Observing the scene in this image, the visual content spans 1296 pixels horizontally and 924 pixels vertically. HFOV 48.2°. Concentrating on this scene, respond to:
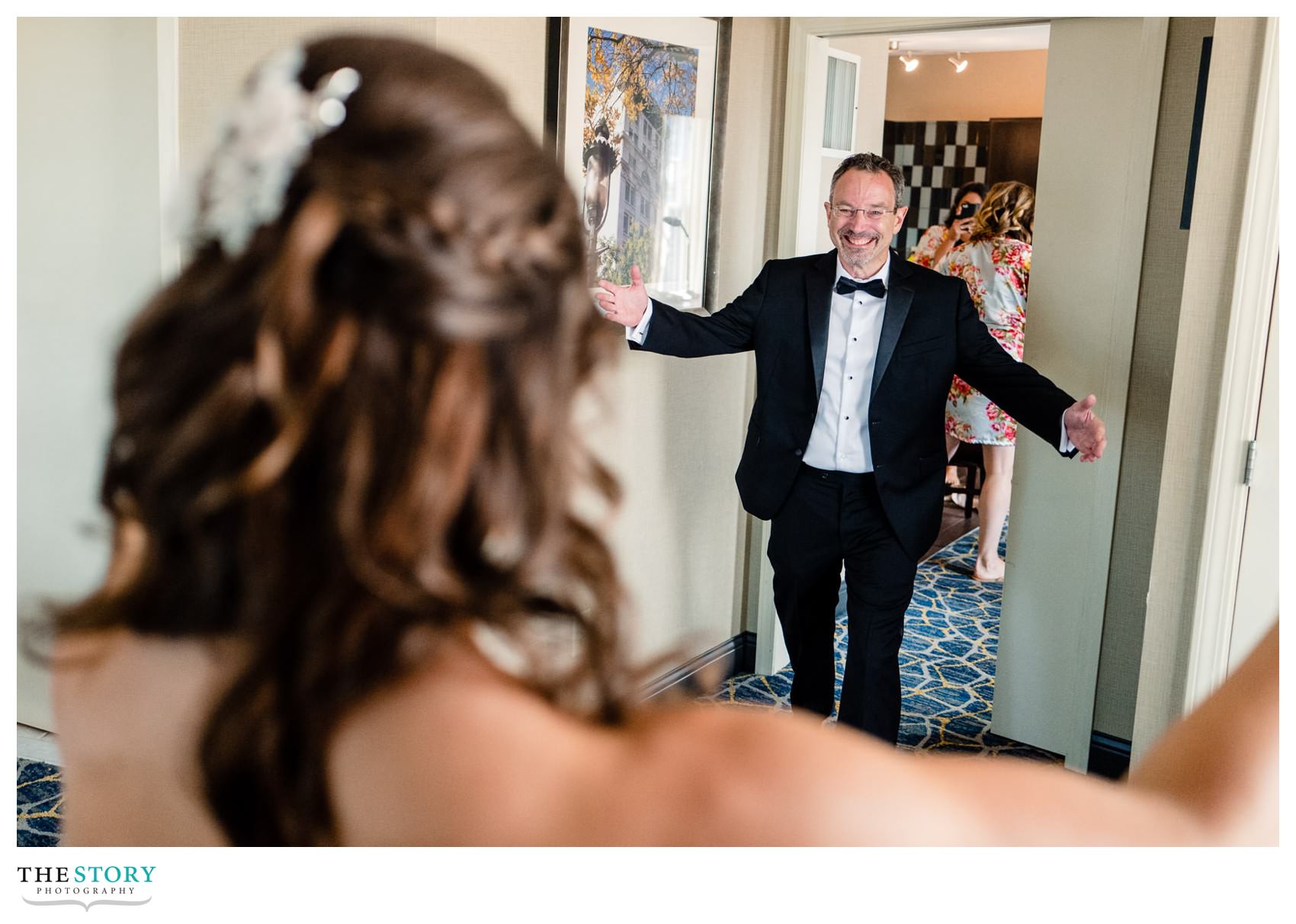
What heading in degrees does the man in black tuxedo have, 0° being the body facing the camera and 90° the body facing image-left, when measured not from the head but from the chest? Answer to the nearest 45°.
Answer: approximately 0°

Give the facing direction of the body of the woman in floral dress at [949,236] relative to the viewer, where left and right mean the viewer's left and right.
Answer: facing the viewer and to the right of the viewer

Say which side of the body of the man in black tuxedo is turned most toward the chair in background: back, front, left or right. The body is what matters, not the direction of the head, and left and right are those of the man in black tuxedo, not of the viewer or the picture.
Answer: back

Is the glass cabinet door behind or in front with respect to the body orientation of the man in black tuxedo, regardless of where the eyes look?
behind

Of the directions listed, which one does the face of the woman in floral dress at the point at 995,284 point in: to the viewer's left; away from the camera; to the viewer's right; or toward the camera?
away from the camera

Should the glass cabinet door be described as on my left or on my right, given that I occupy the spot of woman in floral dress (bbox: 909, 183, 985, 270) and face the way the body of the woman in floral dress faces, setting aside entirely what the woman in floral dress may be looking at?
on my right

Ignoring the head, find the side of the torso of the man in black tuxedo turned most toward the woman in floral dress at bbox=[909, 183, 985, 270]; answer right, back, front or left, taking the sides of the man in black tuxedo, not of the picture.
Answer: back

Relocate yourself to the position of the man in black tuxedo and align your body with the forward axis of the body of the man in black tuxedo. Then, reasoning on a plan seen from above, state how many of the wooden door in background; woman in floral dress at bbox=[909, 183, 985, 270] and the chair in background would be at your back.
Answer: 3

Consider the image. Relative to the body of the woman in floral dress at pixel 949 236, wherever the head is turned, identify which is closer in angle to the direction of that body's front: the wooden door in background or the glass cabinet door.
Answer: the glass cabinet door

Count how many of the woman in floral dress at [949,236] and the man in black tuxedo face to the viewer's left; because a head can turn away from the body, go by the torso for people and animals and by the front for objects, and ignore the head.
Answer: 0

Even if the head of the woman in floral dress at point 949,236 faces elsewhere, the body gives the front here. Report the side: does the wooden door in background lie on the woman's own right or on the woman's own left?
on the woman's own left
